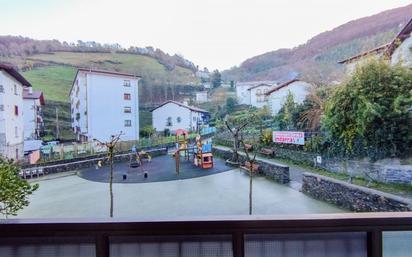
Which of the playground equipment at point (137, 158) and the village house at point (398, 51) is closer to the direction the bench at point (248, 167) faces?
the playground equipment

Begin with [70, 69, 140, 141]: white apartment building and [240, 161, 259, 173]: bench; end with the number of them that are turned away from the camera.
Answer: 0

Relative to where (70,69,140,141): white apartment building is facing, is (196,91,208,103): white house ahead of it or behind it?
behind

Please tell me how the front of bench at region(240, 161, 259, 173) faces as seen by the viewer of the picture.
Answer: facing the viewer and to the left of the viewer

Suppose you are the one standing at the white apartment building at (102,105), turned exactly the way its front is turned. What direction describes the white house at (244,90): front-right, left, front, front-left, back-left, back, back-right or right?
back
